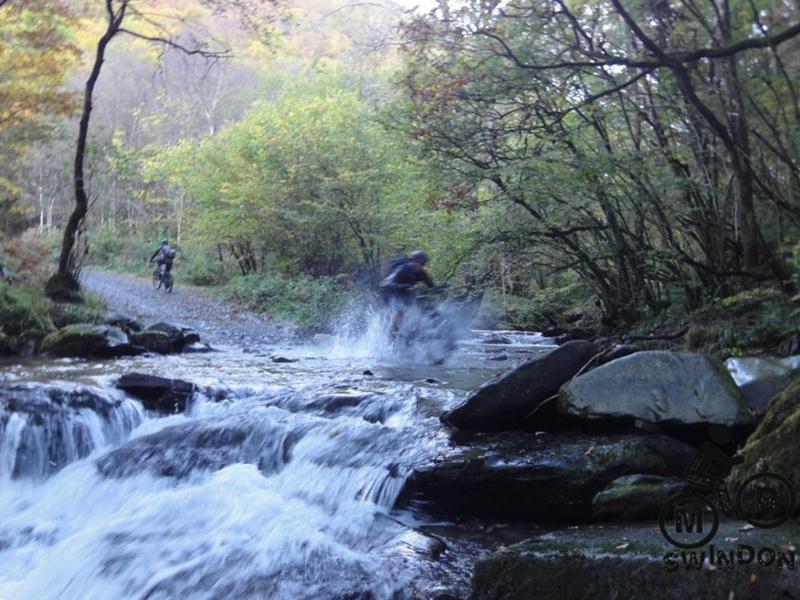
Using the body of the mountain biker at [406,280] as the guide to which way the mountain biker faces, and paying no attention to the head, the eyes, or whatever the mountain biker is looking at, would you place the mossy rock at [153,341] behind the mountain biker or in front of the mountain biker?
behind

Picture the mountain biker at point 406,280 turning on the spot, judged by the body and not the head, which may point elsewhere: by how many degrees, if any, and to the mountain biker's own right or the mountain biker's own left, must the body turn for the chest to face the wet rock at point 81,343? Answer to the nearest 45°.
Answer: approximately 180°

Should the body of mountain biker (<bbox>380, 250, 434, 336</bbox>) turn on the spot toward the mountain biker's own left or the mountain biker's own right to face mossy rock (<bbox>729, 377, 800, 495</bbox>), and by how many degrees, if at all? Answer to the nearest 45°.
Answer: approximately 90° to the mountain biker's own right

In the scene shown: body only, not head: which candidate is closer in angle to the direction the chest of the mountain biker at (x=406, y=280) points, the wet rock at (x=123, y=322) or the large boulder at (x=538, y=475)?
the large boulder

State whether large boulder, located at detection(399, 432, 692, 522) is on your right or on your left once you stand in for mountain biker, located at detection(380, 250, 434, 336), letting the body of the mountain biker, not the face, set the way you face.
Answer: on your right

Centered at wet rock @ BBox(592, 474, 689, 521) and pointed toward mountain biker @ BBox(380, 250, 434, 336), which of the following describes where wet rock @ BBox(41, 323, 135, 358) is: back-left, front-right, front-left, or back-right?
front-left

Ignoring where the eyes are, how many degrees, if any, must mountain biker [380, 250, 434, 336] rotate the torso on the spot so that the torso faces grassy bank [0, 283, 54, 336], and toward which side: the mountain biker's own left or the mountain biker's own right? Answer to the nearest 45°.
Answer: approximately 180°

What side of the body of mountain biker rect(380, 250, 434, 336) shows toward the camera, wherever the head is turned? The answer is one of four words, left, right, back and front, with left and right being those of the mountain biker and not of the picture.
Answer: right

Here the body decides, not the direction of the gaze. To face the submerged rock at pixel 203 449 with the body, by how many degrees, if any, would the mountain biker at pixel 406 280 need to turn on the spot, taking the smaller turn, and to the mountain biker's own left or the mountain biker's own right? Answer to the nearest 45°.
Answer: approximately 90° to the mountain biker's own right

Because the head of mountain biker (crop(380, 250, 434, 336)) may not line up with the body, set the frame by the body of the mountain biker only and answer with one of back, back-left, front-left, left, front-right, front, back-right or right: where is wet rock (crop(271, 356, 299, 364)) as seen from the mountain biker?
back

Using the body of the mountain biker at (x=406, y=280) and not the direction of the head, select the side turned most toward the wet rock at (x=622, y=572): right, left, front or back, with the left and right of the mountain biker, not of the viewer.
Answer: right
